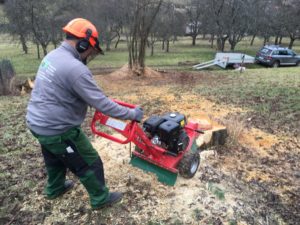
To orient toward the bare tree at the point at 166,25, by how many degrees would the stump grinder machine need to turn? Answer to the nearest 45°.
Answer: approximately 45° to its left

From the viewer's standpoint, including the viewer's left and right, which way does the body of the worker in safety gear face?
facing away from the viewer and to the right of the viewer

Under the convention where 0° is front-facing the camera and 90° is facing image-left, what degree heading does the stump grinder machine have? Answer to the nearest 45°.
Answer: approximately 225°

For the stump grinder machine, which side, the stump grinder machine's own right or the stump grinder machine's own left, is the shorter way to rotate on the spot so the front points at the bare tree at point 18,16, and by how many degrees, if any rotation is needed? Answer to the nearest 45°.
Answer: approximately 90° to the stump grinder machine's own left

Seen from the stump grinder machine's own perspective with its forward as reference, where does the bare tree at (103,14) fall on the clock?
The bare tree is roughly at 10 o'clock from the stump grinder machine.

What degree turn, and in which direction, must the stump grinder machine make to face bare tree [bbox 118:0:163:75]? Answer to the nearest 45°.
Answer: approximately 45° to its left

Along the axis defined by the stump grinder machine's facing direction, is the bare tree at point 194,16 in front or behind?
in front
